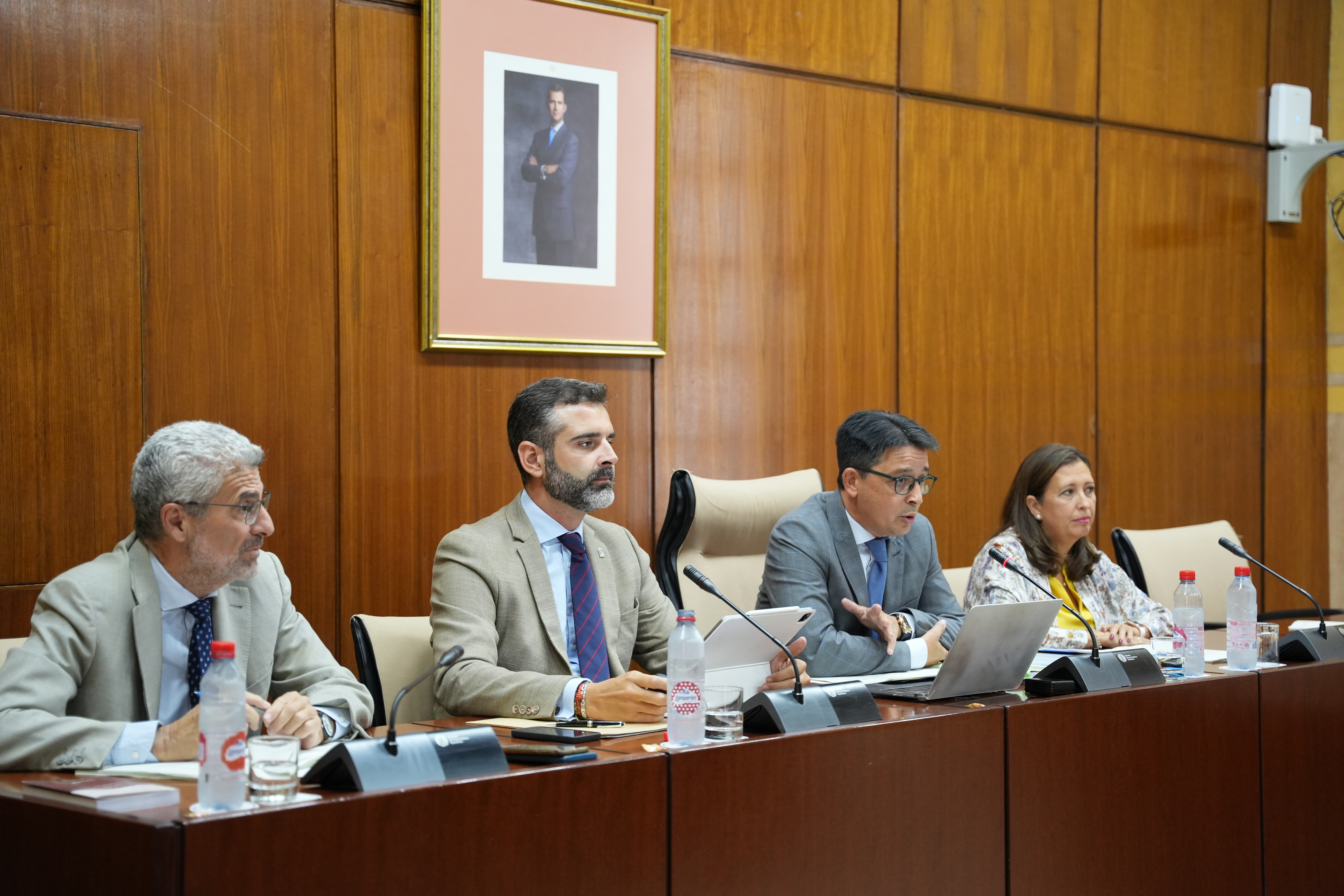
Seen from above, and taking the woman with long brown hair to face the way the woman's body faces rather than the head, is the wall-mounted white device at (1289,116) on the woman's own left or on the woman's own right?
on the woman's own left

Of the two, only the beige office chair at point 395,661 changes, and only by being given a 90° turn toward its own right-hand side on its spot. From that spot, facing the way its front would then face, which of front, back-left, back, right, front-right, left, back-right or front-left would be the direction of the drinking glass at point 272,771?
front-left

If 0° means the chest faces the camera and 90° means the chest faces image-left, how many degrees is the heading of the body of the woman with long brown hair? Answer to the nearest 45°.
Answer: approximately 315°

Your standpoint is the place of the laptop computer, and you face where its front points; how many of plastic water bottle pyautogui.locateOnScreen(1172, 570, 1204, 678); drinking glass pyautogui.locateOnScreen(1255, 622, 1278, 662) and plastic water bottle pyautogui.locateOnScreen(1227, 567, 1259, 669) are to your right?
3

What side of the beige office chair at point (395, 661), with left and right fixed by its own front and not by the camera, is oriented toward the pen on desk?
front

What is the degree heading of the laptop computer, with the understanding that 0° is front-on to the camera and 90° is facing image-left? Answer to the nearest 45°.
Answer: approximately 135°

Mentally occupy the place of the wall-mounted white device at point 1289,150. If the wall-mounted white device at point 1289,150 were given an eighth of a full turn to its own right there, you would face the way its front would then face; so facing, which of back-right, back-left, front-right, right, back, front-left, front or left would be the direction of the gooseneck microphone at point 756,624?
front

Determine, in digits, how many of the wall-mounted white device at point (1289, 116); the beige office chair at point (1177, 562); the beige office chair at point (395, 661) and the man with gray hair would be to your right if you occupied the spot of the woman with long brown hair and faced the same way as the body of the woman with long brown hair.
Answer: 2

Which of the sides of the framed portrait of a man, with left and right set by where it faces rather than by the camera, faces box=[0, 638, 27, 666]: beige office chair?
right

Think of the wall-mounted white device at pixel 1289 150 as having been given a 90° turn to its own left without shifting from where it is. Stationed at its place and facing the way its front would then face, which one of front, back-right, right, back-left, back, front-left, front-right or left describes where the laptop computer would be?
back-right

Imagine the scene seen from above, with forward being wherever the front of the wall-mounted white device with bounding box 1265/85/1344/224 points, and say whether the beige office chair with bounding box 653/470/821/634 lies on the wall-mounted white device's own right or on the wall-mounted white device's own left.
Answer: on the wall-mounted white device's own right

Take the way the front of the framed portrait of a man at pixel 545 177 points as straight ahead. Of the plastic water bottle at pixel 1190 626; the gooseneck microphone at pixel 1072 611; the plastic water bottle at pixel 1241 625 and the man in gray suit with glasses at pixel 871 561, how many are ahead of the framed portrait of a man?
4

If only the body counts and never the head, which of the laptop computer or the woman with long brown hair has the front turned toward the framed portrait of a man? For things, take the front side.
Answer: the laptop computer

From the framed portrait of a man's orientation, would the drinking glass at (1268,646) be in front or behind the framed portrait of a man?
in front

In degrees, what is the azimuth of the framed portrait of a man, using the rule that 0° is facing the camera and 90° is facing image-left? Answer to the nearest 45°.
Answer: approximately 315°

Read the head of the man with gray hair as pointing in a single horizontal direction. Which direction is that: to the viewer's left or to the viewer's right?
to the viewer's right
